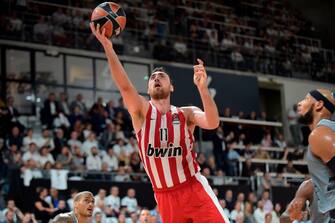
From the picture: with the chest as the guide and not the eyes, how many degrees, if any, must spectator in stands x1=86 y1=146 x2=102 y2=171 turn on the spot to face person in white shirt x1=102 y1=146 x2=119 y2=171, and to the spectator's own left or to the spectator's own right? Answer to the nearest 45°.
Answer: approximately 135° to the spectator's own left

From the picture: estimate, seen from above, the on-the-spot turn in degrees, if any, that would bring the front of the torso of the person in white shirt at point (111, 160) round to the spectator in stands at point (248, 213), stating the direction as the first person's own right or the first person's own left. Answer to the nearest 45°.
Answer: approximately 90° to the first person's own left

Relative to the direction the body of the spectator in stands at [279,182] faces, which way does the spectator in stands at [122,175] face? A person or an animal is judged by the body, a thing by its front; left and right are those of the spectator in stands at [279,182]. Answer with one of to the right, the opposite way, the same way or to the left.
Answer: the same way

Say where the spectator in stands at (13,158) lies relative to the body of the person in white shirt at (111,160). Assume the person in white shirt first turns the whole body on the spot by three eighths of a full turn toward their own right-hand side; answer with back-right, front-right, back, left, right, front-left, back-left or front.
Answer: left

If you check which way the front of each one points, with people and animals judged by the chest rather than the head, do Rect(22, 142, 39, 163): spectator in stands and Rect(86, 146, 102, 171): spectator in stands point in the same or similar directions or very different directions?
same or similar directions

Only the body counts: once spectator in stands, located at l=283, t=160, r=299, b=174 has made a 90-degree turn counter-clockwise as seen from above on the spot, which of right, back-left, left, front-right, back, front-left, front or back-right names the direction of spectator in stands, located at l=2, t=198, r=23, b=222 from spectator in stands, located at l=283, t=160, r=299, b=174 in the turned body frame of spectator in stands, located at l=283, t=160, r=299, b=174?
back-right

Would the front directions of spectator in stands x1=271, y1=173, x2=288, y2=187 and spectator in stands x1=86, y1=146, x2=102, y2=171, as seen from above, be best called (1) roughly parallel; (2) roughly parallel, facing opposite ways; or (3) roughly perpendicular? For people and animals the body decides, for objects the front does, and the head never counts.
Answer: roughly parallel

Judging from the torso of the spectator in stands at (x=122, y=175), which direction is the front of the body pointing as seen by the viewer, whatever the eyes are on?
toward the camera

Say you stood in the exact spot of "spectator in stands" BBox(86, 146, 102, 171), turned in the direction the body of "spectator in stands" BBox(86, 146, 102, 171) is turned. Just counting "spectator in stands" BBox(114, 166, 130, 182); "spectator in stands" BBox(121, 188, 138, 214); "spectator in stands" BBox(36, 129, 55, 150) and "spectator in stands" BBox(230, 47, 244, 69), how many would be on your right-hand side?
1

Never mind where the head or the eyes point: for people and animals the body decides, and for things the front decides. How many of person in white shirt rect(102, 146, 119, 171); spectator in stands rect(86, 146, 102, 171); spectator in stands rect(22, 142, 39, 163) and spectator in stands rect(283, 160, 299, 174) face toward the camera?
4

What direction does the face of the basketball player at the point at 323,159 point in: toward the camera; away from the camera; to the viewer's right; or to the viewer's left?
to the viewer's left

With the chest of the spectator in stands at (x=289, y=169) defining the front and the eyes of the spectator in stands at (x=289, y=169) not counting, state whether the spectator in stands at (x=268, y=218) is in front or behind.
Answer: in front

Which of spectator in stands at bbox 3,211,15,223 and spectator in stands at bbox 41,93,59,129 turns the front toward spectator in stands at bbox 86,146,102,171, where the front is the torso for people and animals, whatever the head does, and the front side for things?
spectator in stands at bbox 41,93,59,129

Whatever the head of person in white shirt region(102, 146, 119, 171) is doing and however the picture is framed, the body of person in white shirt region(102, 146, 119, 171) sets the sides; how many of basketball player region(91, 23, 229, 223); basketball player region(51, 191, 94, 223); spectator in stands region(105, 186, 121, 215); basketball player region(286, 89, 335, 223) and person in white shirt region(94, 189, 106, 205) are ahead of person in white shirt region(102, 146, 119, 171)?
5

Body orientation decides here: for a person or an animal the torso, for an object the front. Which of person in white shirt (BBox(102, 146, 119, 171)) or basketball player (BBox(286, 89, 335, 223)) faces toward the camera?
the person in white shirt

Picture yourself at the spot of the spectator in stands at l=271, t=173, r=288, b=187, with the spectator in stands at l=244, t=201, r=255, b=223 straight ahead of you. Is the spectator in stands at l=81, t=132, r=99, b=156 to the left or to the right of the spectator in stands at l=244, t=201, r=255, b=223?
right

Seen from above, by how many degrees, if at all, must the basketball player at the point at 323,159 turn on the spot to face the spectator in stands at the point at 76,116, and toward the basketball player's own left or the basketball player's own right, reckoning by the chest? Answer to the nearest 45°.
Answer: approximately 45° to the basketball player's own right

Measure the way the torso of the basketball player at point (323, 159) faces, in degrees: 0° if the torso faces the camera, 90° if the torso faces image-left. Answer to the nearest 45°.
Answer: approximately 90°
